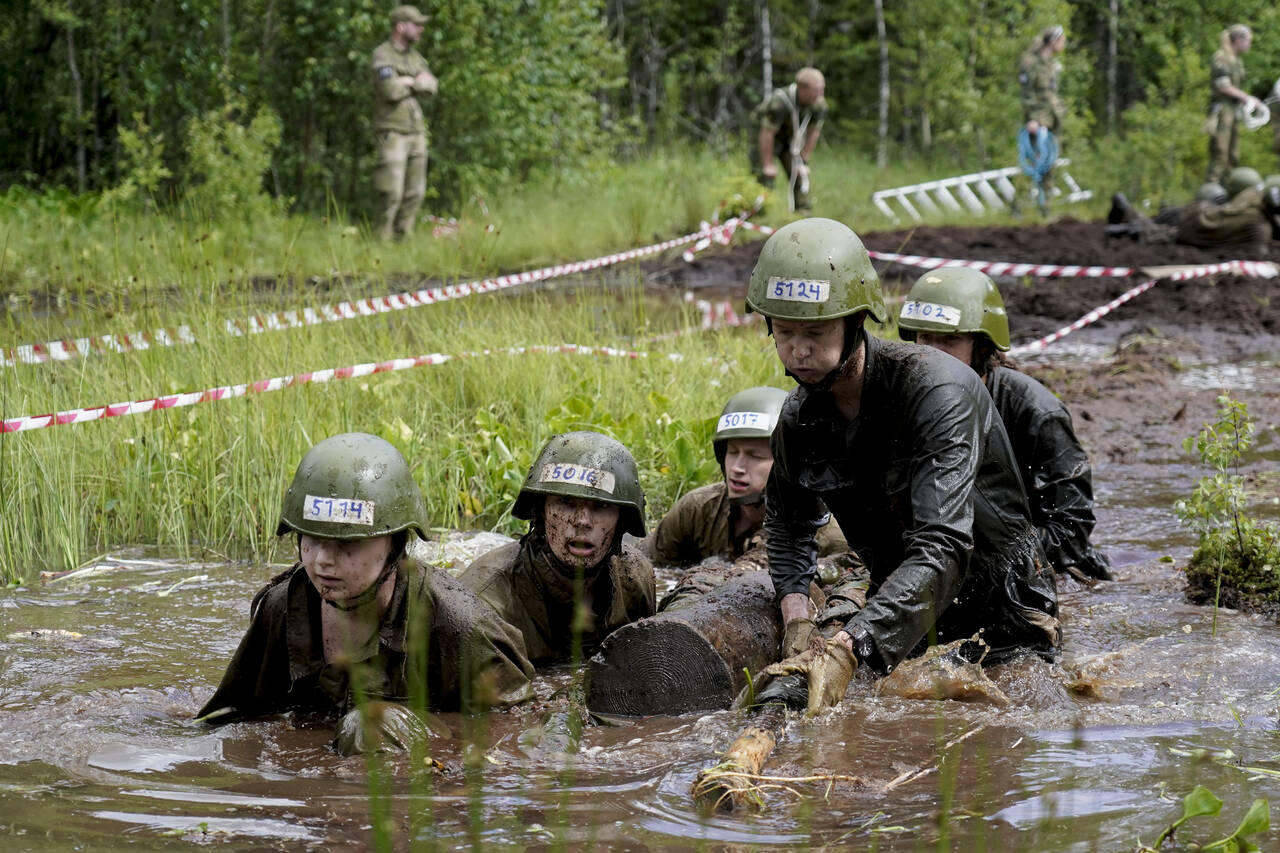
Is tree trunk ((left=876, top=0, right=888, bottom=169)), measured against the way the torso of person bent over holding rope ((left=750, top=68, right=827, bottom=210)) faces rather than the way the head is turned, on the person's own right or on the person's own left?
on the person's own left

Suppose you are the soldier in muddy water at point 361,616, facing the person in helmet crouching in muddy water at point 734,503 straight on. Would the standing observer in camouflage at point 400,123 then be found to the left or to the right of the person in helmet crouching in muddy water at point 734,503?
left

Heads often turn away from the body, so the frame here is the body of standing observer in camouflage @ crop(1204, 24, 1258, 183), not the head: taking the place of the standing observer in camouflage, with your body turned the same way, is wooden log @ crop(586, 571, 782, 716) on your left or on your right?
on your right

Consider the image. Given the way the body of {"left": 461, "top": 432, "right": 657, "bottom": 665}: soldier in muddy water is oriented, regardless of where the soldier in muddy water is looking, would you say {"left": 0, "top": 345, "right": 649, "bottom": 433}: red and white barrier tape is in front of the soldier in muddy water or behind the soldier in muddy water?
behind

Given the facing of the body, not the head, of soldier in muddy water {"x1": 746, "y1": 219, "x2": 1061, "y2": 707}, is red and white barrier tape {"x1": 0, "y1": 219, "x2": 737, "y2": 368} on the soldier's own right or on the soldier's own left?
on the soldier's own right

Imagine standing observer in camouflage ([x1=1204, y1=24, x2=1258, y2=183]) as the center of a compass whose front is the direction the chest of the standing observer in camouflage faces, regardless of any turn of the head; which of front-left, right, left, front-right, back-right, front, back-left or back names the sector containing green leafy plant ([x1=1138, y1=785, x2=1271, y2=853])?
right

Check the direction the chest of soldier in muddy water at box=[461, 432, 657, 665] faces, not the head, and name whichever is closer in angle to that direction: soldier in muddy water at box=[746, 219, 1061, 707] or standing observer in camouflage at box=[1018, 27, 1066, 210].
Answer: the soldier in muddy water

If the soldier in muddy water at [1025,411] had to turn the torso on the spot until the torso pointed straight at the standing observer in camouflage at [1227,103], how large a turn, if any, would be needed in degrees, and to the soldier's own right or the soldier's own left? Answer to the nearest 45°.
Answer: approximately 135° to the soldier's own right

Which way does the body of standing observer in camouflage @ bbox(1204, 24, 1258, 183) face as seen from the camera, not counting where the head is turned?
to the viewer's right

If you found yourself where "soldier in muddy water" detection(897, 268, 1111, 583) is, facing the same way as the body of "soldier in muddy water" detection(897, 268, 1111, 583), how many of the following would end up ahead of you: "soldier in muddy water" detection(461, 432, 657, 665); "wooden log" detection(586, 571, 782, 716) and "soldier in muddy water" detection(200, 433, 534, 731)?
3

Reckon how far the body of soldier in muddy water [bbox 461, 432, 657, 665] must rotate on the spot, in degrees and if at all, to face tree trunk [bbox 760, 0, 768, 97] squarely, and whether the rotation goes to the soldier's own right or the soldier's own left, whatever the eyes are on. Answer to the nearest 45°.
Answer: approximately 180°

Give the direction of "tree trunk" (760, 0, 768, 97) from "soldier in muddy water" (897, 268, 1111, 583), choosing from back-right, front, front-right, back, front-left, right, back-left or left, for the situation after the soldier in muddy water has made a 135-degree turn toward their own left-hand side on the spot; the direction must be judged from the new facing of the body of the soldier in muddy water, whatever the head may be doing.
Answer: left
